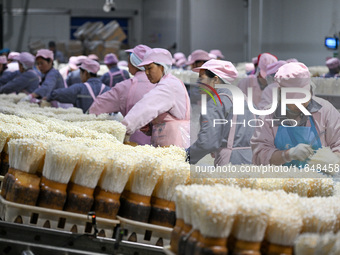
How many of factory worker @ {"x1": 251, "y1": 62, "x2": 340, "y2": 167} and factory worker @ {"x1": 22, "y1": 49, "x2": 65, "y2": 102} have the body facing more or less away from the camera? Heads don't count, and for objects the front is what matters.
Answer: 0

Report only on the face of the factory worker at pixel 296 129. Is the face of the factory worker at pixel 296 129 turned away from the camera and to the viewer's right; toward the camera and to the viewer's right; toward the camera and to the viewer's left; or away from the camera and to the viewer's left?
toward the camera and to the viewer's left

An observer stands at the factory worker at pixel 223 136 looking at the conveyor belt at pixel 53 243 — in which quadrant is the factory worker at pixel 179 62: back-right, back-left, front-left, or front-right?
back-right

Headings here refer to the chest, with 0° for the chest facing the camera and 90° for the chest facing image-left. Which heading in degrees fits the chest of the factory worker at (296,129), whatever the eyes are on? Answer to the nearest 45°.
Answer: approximately 0°

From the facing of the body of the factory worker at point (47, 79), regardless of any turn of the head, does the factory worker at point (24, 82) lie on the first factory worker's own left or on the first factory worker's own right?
on the first factory worker's own right
